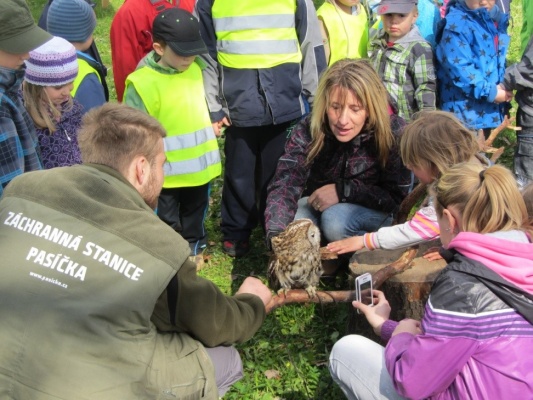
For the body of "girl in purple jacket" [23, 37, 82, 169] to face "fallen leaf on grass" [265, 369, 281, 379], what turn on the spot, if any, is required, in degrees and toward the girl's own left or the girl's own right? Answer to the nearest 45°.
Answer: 0° — they already face it

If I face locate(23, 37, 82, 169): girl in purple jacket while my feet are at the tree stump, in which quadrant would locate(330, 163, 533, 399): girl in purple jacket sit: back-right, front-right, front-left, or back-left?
back-left

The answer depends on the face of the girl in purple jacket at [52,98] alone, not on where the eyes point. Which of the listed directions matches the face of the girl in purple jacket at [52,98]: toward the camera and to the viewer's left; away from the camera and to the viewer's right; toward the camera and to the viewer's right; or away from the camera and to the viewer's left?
toward the camera and to the viewer's right

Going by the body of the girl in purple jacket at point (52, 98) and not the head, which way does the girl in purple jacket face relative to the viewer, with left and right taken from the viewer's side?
facing the viewer and to the right of the viewer

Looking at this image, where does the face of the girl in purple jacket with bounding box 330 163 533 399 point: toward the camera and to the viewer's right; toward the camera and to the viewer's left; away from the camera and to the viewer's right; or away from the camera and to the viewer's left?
away from the camera and to the viewer's left

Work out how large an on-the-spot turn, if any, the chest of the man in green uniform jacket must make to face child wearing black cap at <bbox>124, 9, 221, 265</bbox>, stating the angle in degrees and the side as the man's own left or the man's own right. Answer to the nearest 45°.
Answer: approximately 45° to the man's own left

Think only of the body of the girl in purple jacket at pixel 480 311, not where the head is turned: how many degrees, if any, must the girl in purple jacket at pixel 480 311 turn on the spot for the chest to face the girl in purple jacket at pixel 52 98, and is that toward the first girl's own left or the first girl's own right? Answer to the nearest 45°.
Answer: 0° — they already face them

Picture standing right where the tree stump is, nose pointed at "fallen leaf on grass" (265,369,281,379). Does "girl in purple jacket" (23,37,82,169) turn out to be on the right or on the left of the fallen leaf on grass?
right

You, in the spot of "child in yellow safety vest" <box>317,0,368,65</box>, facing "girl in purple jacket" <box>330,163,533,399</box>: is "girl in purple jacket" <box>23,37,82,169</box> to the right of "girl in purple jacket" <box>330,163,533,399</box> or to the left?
right

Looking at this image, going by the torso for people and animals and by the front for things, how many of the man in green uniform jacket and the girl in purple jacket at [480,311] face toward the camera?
0

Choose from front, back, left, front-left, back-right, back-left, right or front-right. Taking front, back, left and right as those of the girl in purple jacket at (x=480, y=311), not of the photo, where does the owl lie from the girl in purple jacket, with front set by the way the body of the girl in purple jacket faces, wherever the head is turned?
front

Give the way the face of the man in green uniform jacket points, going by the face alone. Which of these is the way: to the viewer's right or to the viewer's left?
to the viewer's right

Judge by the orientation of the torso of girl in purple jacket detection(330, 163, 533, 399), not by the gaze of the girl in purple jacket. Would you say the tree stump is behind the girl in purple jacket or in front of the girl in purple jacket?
in front

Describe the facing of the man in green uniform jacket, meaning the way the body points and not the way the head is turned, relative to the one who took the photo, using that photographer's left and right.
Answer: facing away from the viewer and to the right of the viewer

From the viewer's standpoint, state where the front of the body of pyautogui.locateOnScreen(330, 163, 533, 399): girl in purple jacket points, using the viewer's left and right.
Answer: facing away from the viewer and to the left of the viewer
